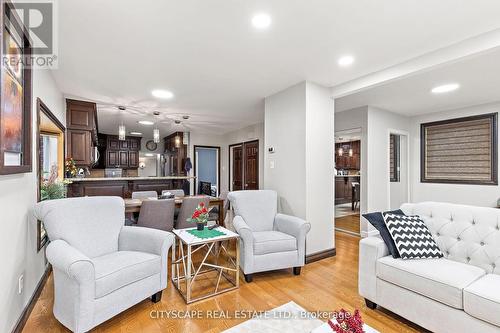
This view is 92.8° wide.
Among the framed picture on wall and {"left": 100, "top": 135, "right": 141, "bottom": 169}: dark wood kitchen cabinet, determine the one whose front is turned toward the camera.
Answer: the dark wood kitchen cabinet

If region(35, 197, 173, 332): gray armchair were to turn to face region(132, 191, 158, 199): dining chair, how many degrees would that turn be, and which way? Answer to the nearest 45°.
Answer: approximately 135° to its left

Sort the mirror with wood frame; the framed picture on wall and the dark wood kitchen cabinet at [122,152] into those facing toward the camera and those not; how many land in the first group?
1

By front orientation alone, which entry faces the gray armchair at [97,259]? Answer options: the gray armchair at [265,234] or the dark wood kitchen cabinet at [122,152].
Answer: the dark wood kitchen cabinet

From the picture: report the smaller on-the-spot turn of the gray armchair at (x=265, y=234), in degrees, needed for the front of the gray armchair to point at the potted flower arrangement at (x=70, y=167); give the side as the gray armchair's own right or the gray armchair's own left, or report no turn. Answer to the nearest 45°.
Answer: approximately 135° to the gray armchair's own right

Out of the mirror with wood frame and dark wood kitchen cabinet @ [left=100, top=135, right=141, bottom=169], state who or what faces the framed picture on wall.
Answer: the dark wood kitchen cabinet

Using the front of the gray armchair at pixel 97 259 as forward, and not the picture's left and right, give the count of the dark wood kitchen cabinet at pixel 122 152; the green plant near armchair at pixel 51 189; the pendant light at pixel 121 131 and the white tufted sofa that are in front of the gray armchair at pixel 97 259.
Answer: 1

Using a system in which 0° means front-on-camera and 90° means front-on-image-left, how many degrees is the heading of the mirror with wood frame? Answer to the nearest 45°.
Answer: approximately 270°

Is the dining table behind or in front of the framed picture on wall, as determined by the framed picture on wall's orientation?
in front

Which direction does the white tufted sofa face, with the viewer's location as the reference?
facing the viewer and to the left of the viewer

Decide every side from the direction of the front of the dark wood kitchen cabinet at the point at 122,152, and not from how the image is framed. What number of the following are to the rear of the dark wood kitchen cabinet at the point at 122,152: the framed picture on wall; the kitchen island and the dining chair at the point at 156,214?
0

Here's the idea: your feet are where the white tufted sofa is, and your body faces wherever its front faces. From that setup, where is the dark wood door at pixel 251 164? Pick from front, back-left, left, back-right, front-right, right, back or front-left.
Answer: right

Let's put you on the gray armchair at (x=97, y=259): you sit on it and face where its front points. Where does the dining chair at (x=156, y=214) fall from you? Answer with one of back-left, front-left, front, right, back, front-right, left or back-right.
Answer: left

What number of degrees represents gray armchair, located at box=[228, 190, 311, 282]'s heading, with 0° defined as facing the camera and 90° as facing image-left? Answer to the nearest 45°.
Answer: approximately 315°

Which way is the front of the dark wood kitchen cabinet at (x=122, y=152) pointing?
toward the camera

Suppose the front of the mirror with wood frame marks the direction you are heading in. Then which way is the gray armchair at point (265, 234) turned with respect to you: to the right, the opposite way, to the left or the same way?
to the right
